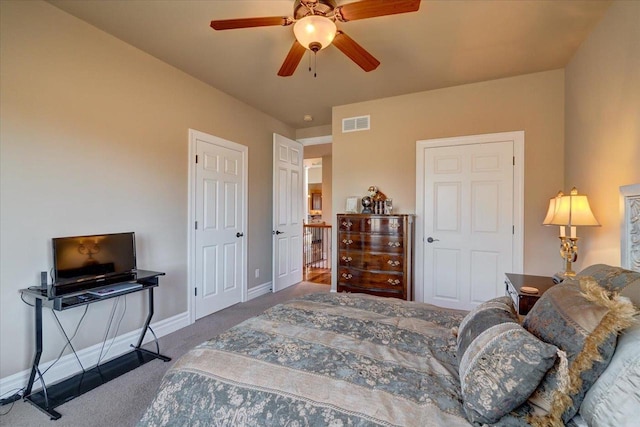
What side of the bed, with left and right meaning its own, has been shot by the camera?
left

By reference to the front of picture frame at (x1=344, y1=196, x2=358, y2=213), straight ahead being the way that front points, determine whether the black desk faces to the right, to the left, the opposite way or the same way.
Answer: to the left

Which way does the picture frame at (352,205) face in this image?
toward the camera

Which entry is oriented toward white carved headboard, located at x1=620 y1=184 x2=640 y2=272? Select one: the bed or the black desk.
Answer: the black desk

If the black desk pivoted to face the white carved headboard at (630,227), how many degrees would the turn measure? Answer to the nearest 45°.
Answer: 0° — it already faces it

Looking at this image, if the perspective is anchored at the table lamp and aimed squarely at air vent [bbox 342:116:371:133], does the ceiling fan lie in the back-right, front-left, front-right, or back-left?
front-left

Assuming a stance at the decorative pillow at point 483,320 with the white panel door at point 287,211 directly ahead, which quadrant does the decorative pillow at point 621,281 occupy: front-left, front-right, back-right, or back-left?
back-right

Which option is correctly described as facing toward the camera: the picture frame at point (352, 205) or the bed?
the picture frame

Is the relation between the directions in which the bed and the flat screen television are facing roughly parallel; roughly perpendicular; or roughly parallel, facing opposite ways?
roughly parallel, facing opposite ways

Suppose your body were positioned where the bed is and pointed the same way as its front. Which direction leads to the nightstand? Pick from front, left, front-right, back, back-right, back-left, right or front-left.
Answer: back-right

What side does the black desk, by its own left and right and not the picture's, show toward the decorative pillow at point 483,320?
front

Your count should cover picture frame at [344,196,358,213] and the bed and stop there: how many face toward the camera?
1

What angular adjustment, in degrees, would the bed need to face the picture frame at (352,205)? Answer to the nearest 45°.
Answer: approximately 90° to its right

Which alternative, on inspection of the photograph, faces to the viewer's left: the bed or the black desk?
the bed

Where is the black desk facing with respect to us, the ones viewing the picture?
facing the viewer and to the right of the viewer

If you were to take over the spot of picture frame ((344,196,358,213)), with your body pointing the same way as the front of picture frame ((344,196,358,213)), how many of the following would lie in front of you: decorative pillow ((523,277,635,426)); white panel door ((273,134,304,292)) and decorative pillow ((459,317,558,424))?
2
